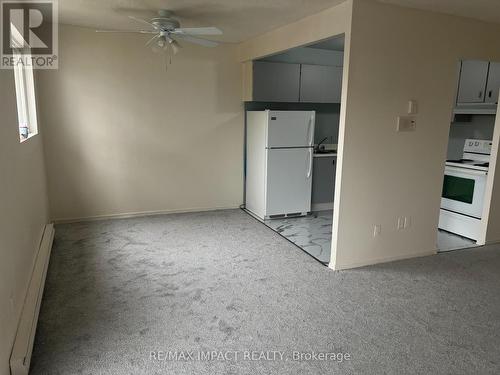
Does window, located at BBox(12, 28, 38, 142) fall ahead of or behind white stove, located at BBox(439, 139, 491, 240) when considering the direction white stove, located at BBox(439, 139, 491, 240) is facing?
ahead

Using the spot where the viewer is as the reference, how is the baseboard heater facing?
facing to the right of the viewer

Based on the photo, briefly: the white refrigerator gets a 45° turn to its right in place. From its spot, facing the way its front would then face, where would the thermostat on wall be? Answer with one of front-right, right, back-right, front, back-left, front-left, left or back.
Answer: front-left

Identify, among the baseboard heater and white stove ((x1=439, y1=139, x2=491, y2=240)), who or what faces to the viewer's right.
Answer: the baseboard heater

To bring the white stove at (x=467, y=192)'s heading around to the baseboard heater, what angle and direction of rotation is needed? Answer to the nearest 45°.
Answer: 0° — it already faces it

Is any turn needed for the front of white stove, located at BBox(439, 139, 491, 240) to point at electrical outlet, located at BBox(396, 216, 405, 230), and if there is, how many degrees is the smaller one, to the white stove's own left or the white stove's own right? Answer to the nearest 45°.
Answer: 0° — it already faces it

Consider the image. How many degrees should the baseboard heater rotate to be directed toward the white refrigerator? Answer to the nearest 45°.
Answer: approximately 45° to its left

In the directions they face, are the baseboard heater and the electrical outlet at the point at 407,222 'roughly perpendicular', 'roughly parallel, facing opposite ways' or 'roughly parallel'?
roughly perpendicular
